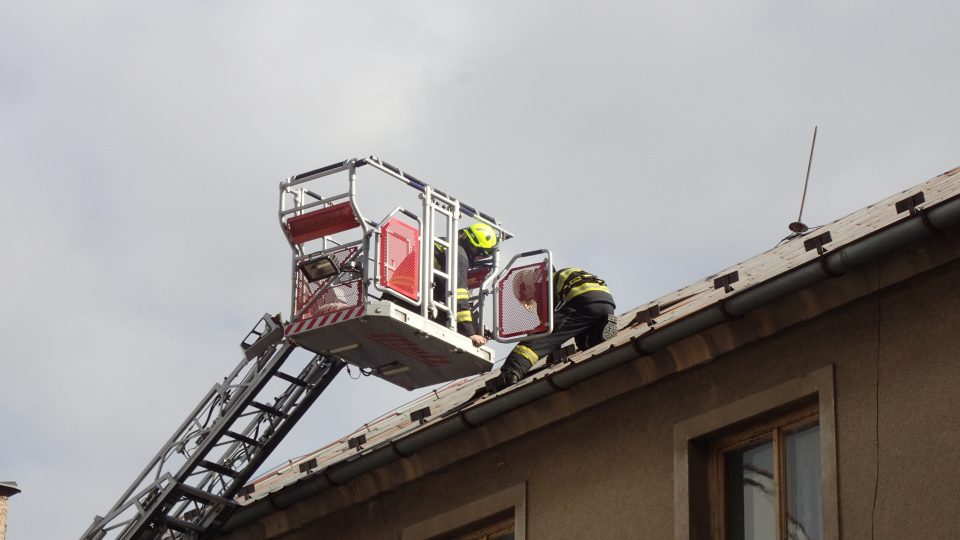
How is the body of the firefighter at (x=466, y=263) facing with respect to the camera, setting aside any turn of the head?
to the viewer's right

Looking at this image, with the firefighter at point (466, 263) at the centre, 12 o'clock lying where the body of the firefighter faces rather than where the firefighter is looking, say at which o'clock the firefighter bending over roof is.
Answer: The firefighter bending over roof is roughly at 1 o'clock from the firefighter.

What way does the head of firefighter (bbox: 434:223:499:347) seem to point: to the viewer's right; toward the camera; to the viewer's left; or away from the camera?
to the viewer's right
